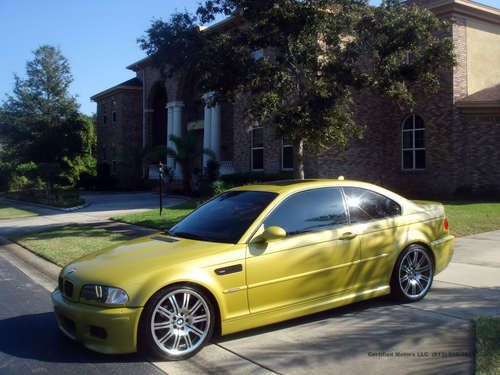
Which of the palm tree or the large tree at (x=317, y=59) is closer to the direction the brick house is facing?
the large tree

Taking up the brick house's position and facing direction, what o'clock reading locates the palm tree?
The palm tree is roughly at 2 o'clock from the brick house.

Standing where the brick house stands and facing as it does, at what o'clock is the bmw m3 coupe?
The bmw m3 coupe is roughly at 11 o'clock from the brick house.

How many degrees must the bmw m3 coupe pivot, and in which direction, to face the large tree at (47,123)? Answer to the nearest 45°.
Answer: approximately 90° to its right

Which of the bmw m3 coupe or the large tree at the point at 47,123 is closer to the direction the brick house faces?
the bmw m3 coupe

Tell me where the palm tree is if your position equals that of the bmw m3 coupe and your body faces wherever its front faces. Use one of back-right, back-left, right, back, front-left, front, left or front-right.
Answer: back-right

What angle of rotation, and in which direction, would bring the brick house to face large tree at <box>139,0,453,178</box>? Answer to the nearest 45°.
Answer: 0° — it already faces it

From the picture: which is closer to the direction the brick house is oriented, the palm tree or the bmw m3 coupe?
the bmw m3 coupe

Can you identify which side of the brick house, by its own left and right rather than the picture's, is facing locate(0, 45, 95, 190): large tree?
right
